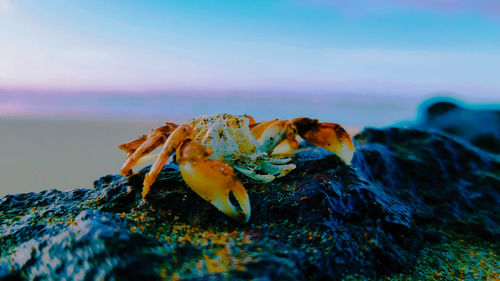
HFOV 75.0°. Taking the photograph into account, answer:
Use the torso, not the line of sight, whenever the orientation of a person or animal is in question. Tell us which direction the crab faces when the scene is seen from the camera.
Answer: facing the viewer and to the right of the viewer

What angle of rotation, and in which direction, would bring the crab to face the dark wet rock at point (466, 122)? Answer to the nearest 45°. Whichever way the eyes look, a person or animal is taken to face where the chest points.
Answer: approximately 90° to its left

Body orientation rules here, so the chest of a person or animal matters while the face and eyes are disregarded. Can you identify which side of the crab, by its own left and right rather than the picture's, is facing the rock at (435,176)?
left
